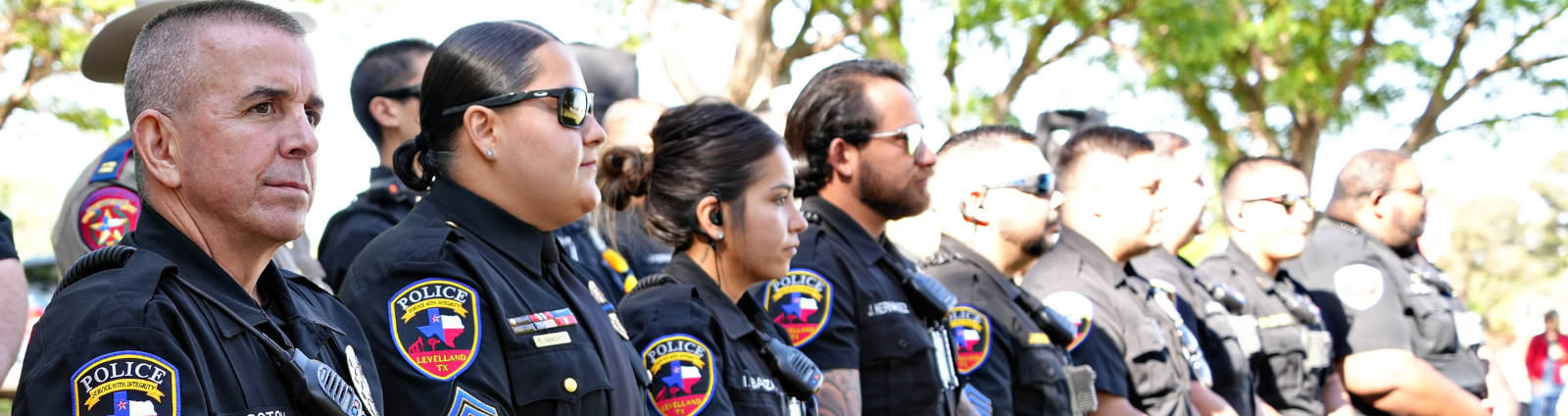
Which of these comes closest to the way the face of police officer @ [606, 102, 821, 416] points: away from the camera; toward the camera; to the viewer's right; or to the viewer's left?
to the viewer's right

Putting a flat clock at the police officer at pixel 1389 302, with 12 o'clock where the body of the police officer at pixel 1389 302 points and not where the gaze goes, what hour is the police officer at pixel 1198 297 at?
the police officer at pixel 1198 297 is roughly at 4 o'clock from the police officer at pixel 1389 302.

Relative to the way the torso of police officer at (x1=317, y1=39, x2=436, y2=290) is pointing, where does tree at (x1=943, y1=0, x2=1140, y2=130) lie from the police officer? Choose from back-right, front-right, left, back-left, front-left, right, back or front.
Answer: front-left

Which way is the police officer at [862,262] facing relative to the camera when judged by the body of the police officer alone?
to the viewer's right

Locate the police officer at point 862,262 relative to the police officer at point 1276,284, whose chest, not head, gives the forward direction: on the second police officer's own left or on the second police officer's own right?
on the second police officer's own right

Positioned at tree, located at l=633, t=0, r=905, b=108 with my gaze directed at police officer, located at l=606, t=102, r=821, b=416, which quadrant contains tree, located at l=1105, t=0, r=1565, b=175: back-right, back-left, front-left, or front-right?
back-left

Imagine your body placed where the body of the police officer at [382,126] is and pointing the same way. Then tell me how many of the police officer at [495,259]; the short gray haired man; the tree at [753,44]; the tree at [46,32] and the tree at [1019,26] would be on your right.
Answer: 2

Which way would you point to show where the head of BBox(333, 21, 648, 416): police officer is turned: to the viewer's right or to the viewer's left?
to the viewer's right

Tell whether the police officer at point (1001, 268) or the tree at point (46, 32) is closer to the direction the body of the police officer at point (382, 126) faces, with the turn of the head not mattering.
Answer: the police officer

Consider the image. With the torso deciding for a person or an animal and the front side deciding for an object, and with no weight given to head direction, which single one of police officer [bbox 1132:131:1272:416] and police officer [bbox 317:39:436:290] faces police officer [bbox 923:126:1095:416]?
police officer [bbox 317:39:436:290]

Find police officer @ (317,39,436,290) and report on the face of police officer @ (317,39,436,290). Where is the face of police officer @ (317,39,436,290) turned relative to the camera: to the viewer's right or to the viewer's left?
to the viewer's right

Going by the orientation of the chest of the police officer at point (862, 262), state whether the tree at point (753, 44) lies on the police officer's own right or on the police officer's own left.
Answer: on the police officer's own left

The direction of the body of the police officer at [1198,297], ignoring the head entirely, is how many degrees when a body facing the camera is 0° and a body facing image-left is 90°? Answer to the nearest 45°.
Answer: approximately 270°
